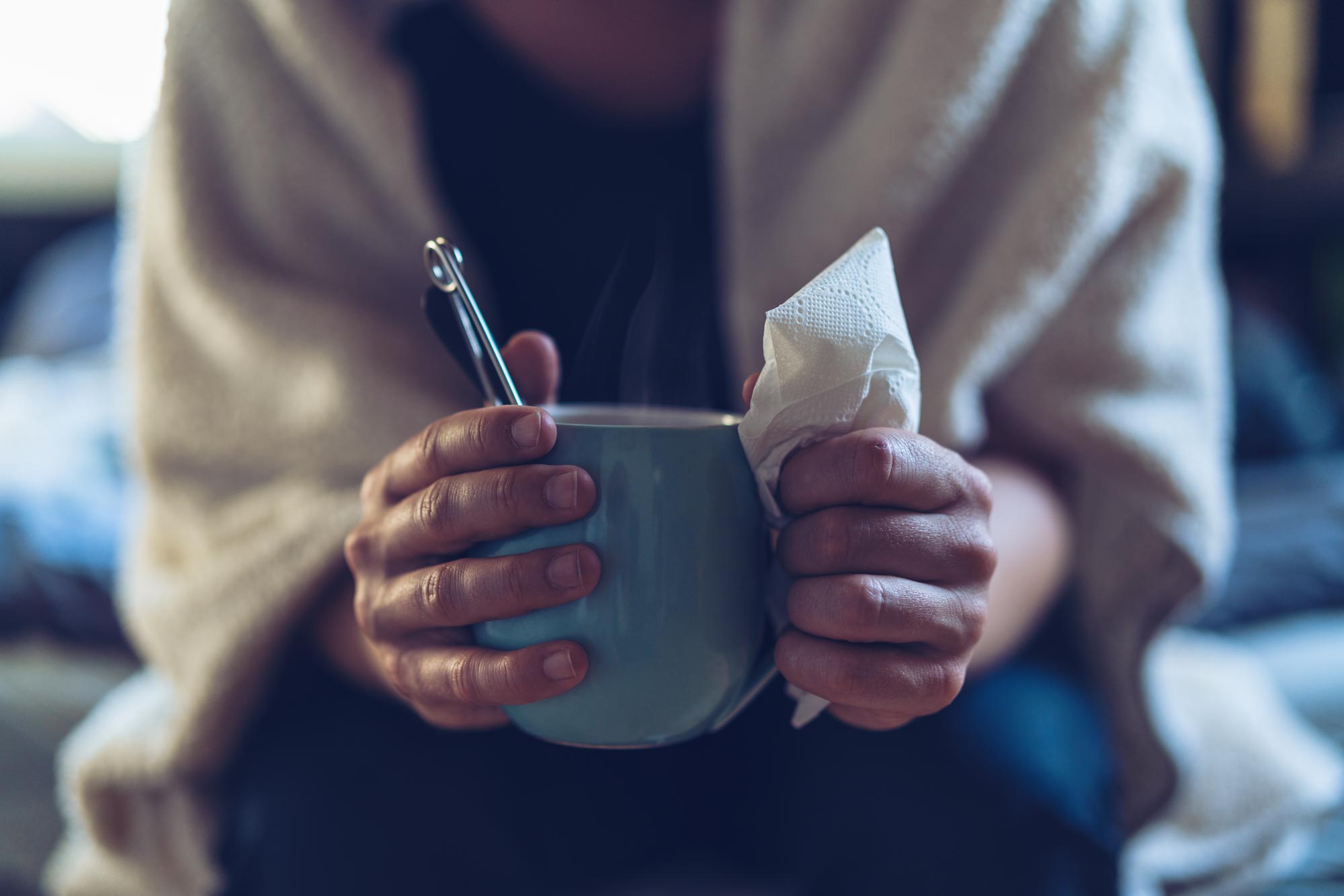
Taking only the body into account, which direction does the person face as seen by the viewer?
toward the camera
